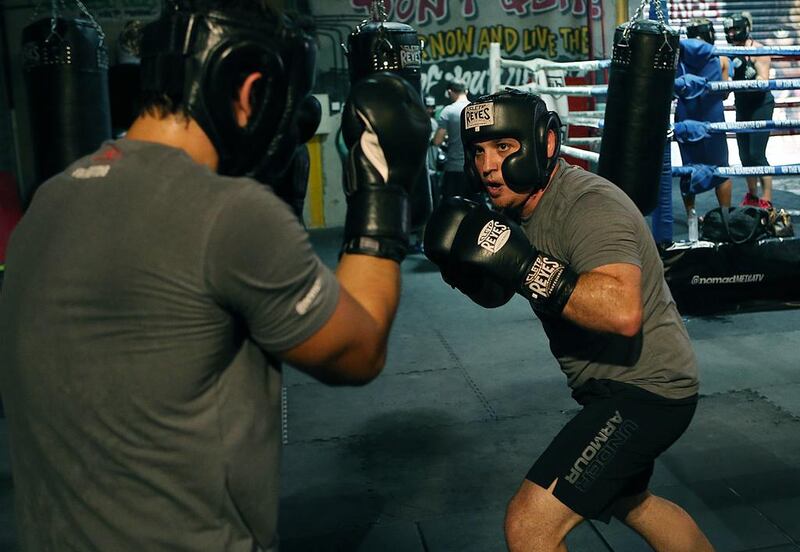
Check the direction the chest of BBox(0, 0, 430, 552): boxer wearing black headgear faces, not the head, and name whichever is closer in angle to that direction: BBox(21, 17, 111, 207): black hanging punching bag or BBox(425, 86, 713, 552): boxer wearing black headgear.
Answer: the boxer wearing black headgear

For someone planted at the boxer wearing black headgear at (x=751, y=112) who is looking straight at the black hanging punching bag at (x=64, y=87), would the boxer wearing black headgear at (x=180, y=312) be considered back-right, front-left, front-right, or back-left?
front-left

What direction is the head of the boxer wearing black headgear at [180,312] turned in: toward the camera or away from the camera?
away from the camera

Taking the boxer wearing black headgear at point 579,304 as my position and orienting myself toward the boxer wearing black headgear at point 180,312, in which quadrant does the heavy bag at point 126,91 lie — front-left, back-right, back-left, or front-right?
front-right

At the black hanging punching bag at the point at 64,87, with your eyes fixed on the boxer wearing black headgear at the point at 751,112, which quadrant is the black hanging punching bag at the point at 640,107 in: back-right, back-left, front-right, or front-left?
front-right

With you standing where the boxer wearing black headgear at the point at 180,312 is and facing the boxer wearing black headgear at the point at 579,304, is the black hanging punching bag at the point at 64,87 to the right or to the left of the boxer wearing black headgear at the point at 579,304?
left

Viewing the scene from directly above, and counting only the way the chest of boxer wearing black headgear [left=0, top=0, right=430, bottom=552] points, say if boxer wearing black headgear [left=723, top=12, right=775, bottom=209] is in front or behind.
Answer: in front

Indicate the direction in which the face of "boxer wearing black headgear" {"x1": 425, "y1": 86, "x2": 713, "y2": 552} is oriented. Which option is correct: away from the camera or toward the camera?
toward the camera

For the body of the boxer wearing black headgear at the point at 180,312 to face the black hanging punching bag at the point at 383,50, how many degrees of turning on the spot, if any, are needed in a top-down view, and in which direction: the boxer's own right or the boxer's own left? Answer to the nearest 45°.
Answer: approximately 45° to the boxer's own left

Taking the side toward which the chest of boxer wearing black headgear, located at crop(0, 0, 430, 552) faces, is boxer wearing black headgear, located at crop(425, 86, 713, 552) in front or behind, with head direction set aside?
in front

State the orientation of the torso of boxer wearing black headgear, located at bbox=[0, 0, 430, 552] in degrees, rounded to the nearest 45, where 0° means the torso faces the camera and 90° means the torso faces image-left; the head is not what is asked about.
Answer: approximately 225°

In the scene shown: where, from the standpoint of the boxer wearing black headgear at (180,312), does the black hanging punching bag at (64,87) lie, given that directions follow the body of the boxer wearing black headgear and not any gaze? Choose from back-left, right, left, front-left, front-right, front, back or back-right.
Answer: front-left
